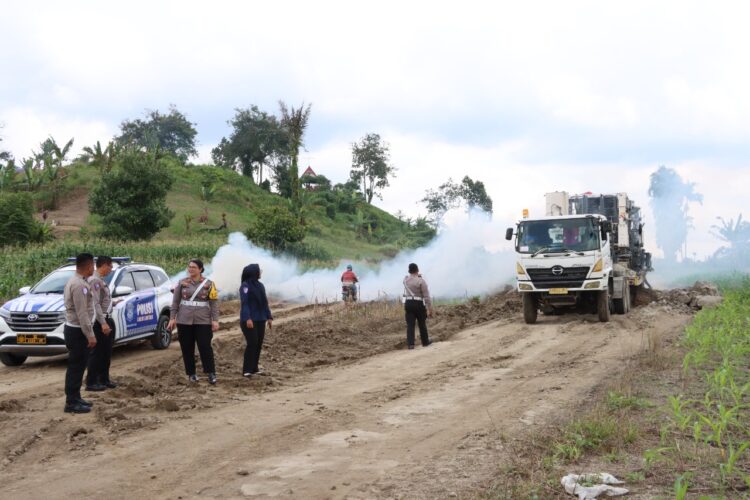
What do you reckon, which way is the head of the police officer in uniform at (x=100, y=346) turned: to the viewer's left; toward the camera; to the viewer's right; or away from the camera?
to the viewer's right

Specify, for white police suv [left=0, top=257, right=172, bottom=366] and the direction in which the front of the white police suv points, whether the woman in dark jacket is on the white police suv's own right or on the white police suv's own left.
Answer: on the white police suv's own left

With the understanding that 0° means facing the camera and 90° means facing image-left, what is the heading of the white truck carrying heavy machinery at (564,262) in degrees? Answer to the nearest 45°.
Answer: approximately 0°

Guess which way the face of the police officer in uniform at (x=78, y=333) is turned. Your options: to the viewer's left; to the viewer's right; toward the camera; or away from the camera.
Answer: to the viewer's right

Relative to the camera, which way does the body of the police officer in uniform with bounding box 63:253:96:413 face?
to the viewer's right

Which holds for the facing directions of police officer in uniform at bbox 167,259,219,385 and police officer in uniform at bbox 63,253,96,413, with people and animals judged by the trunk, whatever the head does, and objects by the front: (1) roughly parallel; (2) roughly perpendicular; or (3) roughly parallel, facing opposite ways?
roughly perpendicular

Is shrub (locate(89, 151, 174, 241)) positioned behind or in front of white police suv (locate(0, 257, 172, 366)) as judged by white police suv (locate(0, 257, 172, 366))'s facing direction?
behind

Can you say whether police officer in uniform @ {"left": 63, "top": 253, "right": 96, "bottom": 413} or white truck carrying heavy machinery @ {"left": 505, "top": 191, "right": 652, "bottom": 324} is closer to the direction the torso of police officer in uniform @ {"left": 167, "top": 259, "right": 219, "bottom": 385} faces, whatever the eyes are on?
the police officer in uniform

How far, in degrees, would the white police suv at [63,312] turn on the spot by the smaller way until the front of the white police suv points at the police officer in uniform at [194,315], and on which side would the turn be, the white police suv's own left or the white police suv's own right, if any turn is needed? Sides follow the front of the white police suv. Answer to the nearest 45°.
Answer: approximately 90° to the white police suv's own left

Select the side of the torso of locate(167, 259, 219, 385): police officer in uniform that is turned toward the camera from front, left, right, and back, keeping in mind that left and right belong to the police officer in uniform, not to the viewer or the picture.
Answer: front

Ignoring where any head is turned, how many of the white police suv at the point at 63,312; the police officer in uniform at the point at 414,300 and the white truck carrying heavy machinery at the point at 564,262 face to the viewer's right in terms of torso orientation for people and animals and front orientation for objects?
0

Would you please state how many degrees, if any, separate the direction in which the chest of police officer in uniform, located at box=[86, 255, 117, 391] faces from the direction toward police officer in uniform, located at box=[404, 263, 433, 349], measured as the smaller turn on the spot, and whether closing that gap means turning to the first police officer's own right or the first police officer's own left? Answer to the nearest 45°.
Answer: approximately 45° to the first police officer's own left

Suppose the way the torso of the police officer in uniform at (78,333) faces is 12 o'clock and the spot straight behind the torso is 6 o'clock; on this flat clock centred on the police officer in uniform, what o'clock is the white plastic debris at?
The white plastic debris is roughly at 2 o'clock from the police officer in uniform.

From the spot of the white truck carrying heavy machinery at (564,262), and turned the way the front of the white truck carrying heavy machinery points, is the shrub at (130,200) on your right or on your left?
on your right
